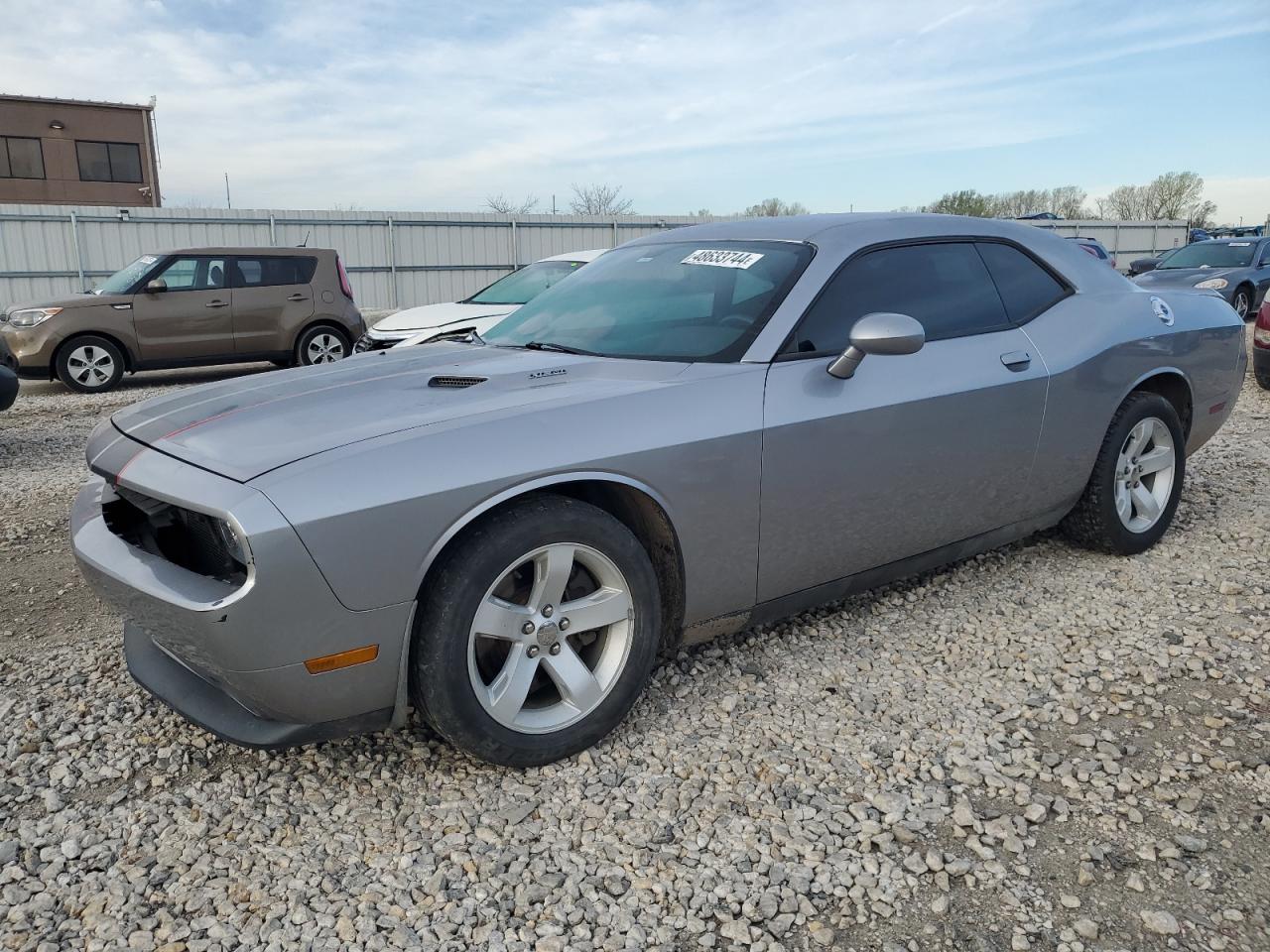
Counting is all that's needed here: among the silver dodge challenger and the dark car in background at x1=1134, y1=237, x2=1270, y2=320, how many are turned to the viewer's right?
0

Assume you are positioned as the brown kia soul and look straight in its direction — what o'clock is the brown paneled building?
The brown paneled building is roughly at 3 o'clock from the brown kia soul.

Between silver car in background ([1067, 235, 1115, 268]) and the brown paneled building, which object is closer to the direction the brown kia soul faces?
the brown paneled building

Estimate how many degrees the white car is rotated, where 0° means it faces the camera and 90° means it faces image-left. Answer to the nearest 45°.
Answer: approximately 45°

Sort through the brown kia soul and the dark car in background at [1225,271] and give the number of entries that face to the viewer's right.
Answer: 0

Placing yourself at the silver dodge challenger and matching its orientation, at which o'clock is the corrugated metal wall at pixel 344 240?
The corrugated metal wall is roughly at 4 o'clock from the silver dodge challenger.

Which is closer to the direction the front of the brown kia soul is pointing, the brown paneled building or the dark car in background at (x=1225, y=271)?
the brown paneled building

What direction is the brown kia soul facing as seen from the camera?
to the viewer's left

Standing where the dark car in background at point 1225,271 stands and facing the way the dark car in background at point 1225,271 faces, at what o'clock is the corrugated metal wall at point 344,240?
The corrugated metal wall is roughly at 1 o'clock from the dark car in background.

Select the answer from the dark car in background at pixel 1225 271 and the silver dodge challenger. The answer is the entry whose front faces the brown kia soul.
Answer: the dark car in background
